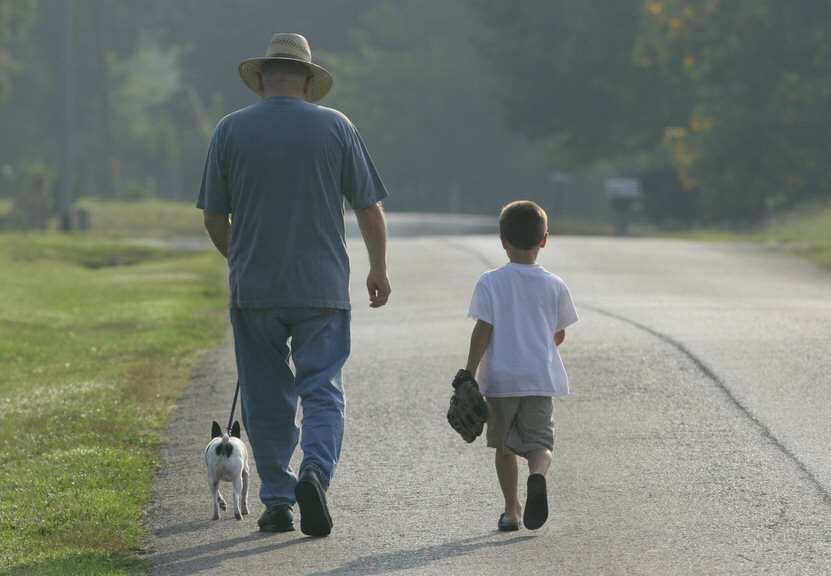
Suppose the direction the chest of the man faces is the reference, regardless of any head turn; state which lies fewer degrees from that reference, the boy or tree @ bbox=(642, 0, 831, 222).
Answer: the tree

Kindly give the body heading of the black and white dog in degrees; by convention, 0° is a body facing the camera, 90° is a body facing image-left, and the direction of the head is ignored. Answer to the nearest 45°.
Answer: approximately 180°

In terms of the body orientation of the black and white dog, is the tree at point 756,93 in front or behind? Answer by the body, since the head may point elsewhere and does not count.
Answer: in front

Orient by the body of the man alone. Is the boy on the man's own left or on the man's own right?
on the man's own right

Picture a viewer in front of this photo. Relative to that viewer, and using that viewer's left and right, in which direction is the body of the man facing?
facing away from the viewer

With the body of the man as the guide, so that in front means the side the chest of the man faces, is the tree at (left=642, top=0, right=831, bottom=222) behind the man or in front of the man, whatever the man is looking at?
in front

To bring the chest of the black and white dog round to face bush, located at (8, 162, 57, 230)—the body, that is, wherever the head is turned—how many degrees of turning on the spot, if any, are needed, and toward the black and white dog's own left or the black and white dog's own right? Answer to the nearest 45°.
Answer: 0° — it already faces it

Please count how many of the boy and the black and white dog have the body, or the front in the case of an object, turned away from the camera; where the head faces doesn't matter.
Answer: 2

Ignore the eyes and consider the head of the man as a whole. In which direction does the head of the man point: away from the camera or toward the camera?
away from the camera

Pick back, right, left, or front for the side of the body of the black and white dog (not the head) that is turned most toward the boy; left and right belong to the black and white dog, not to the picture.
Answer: right

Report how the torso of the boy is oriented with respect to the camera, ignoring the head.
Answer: away from the camera

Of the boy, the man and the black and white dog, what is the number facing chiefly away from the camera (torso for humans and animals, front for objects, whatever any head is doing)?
3

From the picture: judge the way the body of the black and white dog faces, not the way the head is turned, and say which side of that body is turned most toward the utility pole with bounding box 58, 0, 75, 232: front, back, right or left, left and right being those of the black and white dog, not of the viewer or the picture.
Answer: front
